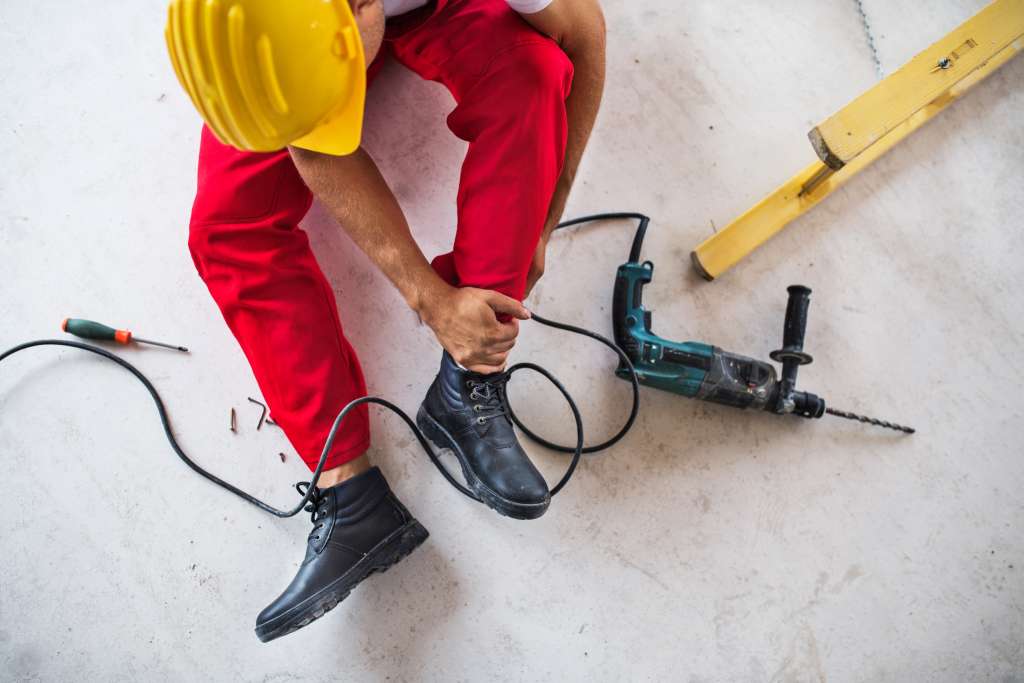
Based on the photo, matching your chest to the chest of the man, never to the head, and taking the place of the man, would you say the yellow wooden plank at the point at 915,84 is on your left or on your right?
on your left

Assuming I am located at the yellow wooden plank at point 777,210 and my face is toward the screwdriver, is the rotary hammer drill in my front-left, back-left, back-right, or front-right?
front-left

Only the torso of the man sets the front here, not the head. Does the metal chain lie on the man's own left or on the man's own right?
on the man's own left

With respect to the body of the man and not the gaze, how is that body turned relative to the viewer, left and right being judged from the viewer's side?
facing the viewer
